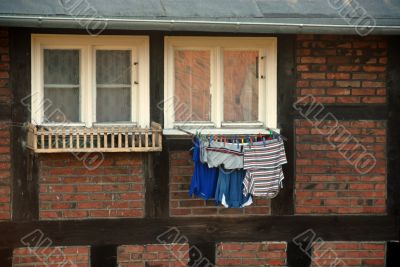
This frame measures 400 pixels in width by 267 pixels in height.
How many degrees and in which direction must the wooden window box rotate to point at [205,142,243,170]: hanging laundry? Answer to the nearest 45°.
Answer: approximately 90° to its left

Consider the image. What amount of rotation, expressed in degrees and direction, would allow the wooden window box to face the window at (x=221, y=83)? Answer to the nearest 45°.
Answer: approximately 90° to its left

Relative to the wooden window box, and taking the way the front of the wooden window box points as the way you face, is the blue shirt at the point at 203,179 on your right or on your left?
on your left

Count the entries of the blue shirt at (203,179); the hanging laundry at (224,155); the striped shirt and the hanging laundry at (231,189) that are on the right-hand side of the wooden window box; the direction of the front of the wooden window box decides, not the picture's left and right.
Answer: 0

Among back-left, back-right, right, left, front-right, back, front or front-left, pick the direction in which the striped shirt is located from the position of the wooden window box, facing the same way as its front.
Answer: left

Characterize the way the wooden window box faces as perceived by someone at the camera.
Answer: facing the viewer

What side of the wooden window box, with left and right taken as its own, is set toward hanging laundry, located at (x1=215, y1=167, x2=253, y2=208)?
left

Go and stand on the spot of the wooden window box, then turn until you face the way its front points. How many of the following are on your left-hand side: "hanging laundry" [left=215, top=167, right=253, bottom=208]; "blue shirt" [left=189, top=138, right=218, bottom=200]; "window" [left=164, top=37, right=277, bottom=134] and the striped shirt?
4

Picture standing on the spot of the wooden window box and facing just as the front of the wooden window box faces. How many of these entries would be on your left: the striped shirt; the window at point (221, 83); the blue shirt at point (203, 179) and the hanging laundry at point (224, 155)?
4

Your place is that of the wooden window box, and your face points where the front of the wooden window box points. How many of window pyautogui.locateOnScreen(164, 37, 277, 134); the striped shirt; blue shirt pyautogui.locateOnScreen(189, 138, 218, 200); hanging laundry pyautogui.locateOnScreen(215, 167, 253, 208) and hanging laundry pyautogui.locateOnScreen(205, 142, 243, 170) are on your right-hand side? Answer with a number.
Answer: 0
